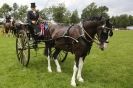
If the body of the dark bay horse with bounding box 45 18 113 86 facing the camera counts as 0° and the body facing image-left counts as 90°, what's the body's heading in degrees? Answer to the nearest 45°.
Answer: approximately 315°

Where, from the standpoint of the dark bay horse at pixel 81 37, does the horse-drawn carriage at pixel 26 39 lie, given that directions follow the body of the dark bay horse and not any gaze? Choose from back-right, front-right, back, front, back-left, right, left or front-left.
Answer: back
